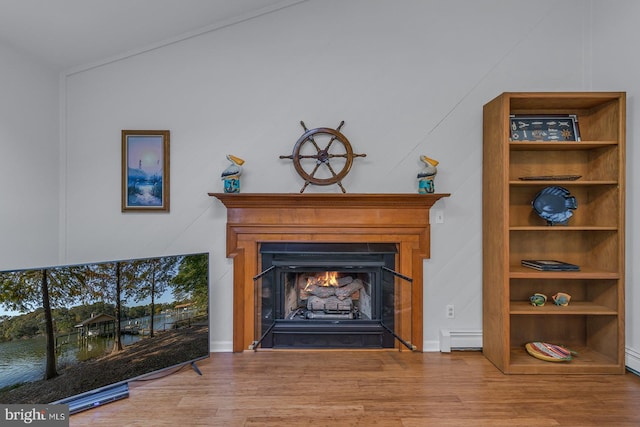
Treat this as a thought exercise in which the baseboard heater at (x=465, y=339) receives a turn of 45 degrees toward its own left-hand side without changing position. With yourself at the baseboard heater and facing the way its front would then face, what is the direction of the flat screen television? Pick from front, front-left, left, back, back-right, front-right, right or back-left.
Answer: right

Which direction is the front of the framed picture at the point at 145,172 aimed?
toward the camera

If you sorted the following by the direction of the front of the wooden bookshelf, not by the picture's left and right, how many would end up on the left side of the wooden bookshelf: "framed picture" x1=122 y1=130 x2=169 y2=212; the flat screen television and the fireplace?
0

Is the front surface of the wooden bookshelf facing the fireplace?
no

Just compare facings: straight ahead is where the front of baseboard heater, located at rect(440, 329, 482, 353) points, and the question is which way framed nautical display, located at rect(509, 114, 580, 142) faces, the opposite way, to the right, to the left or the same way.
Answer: the same way

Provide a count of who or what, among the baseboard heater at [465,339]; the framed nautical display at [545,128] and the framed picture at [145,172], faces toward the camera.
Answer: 3

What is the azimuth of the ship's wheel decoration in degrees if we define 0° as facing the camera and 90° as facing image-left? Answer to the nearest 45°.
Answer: approximately 0°

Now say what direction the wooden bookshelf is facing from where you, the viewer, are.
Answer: facing the viewer

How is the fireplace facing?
toward the camera

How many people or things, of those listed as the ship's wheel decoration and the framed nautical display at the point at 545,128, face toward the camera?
2

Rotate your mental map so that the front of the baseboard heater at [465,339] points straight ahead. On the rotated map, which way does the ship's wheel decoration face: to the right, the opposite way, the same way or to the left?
the same way

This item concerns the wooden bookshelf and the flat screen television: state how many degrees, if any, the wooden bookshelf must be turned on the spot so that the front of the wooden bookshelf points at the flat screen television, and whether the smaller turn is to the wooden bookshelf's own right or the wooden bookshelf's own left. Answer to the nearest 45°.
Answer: approximately 45° to the wooden bookshelf's own right

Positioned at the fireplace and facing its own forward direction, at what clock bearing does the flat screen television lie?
The flat screen television is roughly at 2 o'clock from the fireplace.

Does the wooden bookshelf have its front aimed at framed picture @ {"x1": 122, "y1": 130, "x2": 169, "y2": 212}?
no
